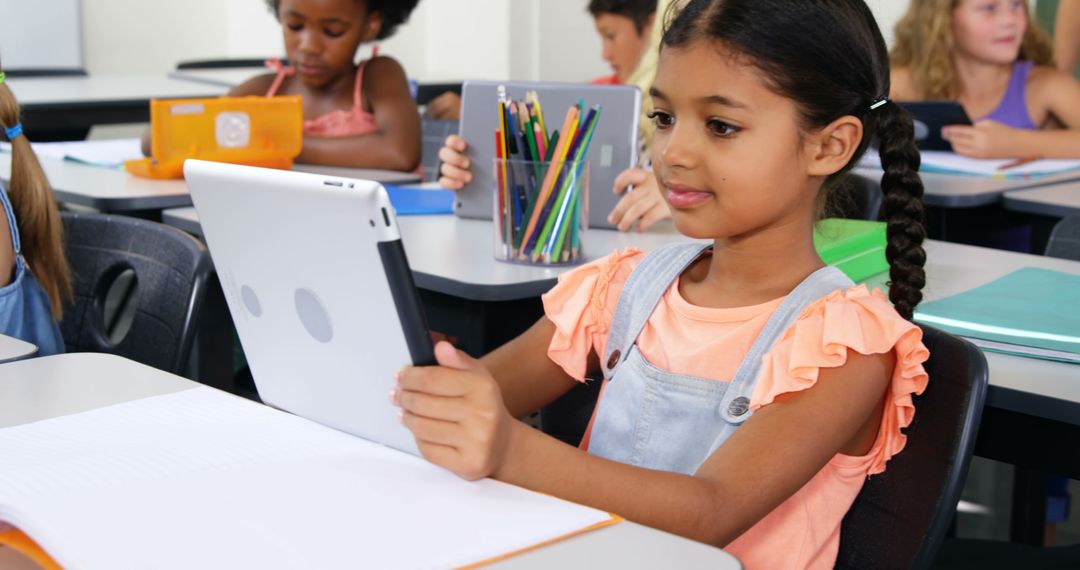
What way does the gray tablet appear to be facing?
away from the camera

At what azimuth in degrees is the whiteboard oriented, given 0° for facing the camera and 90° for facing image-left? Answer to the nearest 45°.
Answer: approximately 0°

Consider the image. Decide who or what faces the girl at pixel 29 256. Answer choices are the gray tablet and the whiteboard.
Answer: the whiteboard

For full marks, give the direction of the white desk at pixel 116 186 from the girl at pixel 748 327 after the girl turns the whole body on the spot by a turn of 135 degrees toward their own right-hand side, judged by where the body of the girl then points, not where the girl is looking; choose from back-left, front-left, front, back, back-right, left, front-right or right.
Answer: front-left

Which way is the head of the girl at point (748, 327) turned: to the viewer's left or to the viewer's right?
to the viewer's left
